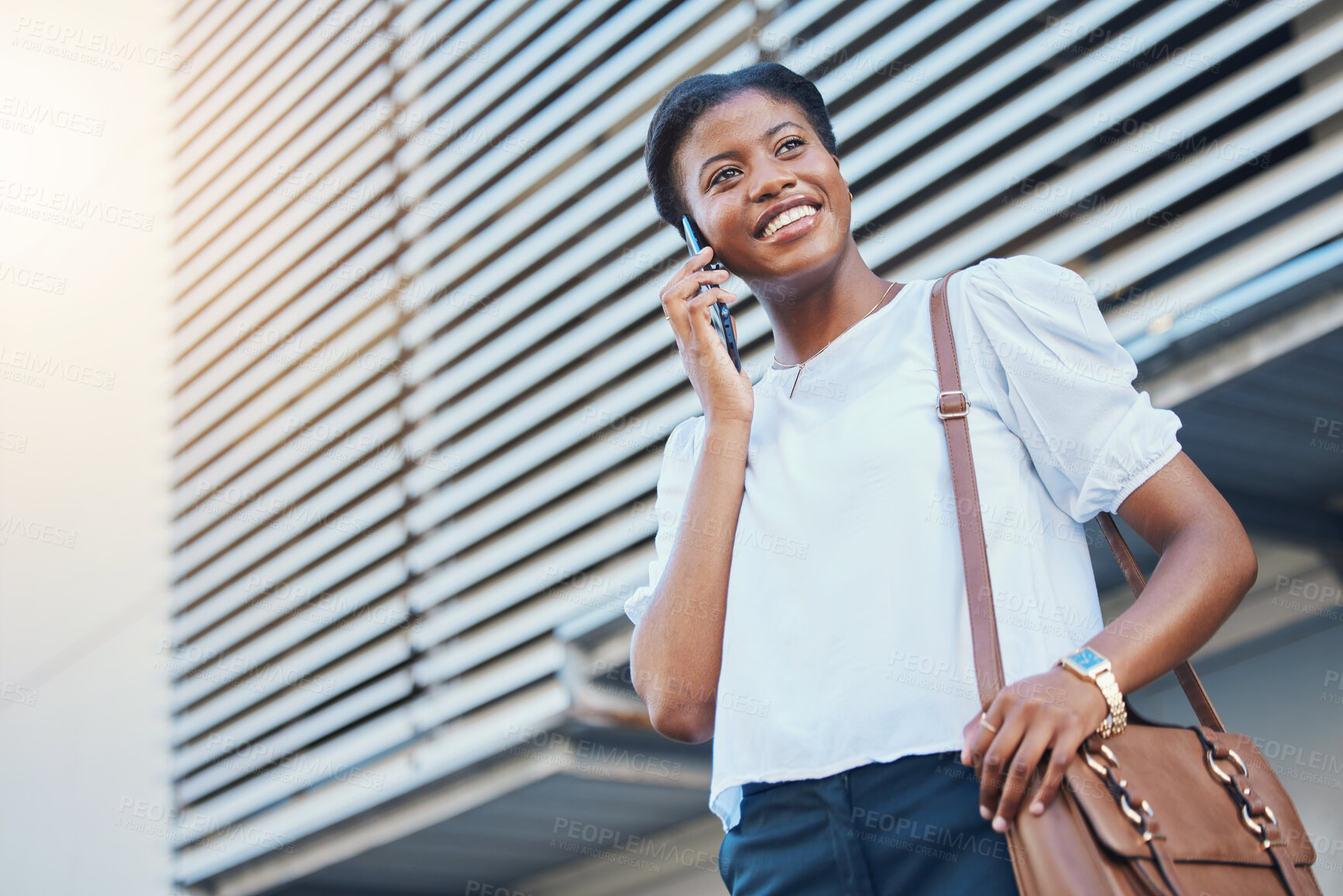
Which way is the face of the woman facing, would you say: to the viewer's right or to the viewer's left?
to the viewer's right

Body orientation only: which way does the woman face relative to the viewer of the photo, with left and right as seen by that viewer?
facing the viewer and to the left of the viewer
